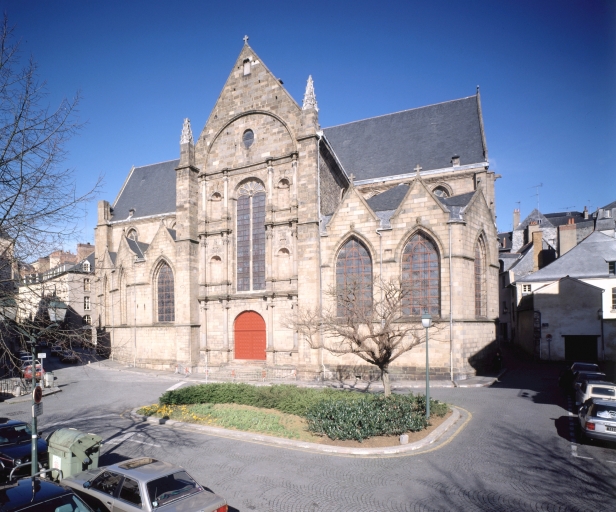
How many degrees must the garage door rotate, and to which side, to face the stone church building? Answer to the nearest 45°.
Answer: approximately 45° to its right

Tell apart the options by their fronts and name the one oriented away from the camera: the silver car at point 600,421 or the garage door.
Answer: the silver car

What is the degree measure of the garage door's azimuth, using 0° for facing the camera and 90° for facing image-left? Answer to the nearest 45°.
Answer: approximately 0°

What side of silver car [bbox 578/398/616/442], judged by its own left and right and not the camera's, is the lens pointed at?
back
